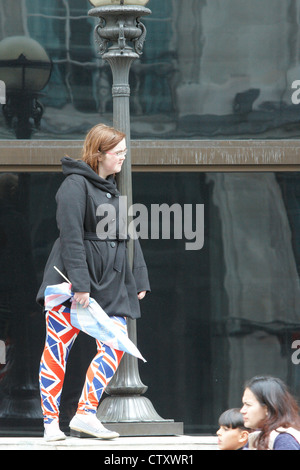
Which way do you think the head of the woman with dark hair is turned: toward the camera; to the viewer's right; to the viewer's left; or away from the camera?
to the viewer's left

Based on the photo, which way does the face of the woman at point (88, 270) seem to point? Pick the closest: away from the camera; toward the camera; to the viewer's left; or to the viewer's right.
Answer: to the viewer's right

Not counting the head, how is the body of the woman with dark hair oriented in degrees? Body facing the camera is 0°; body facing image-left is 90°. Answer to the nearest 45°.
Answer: approximately 90°
